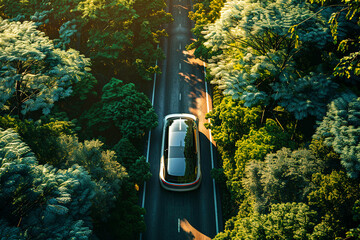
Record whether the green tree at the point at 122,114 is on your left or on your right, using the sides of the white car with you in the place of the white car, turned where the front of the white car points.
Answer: on your left

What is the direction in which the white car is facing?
away from the camera
